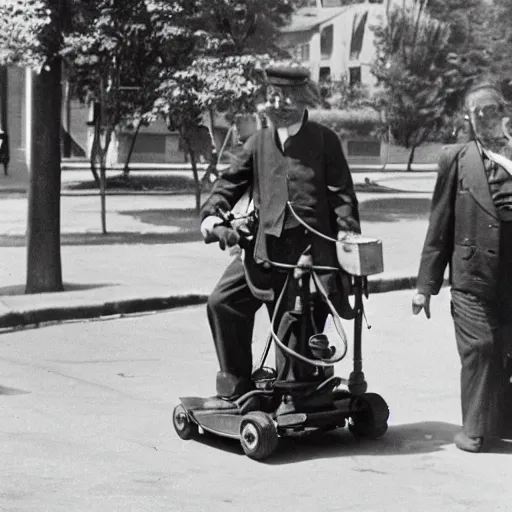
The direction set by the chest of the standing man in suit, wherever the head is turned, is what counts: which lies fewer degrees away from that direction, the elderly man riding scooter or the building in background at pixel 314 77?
the elderly man riding scooter

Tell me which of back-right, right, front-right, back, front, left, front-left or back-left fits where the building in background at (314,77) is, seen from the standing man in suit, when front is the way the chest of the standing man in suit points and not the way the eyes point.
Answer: back

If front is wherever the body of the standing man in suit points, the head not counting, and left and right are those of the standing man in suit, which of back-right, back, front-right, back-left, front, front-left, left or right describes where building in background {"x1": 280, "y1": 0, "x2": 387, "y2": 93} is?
back

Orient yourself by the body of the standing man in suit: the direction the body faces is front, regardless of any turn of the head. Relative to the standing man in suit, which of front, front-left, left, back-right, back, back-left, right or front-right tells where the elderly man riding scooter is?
right

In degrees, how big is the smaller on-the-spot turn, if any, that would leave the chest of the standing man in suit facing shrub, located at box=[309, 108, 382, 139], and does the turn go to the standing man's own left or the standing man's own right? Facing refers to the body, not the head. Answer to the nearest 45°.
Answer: approximately 180°

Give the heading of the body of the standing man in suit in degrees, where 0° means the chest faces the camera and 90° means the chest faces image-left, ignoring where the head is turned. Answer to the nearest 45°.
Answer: approximately 0°

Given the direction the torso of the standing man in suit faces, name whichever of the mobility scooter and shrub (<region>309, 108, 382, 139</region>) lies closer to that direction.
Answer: the mobility scooter
